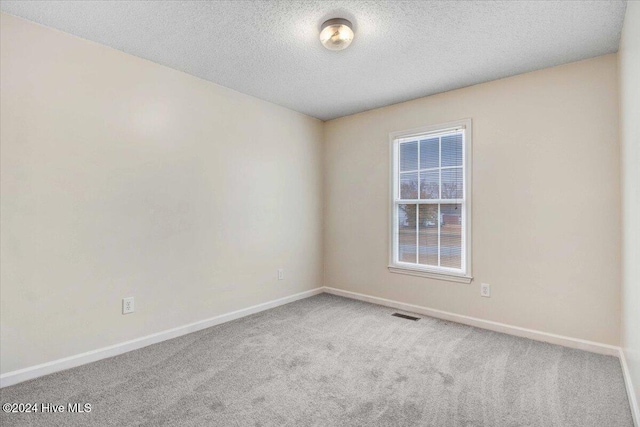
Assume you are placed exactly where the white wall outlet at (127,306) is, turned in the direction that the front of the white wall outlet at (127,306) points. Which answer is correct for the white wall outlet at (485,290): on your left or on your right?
on your left

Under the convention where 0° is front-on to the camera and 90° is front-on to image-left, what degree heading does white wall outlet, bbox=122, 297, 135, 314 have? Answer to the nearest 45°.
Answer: approximately 0°

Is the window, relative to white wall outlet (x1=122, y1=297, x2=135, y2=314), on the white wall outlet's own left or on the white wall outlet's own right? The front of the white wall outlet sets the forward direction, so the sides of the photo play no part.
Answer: on the white wall outlet's own left

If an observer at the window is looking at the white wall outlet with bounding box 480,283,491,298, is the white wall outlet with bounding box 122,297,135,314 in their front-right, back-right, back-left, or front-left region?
back-right

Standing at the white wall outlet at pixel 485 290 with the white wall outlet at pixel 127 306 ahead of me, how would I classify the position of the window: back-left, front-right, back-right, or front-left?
front-right

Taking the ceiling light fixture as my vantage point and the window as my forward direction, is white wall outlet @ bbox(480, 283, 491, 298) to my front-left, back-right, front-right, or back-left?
front-right
